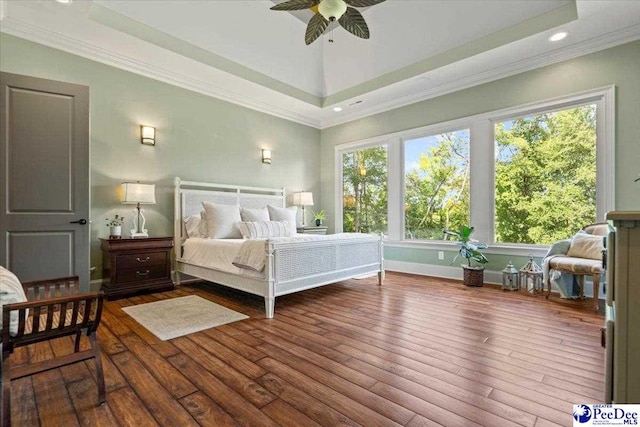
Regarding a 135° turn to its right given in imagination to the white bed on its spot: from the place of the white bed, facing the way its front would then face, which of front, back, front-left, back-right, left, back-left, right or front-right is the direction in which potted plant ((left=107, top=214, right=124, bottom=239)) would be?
front

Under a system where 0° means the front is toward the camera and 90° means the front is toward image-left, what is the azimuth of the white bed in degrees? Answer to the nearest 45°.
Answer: approximately 315°

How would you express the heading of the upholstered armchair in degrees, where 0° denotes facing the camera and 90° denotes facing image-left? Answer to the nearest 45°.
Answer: approximately 45°

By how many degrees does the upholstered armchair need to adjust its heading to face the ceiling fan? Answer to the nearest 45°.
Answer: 0° — it already faces it

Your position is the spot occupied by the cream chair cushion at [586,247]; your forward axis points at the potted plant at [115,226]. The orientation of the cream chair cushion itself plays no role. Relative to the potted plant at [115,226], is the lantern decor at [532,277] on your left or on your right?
right

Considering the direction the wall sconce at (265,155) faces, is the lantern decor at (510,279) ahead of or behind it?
ahead

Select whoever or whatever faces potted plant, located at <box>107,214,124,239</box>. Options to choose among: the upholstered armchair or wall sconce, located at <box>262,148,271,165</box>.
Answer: the upholstered armchair

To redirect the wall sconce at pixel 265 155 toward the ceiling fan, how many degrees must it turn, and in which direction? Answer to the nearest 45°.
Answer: approximately 45° to its right

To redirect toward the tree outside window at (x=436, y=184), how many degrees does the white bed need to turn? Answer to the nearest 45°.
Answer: approximately 45° to its left

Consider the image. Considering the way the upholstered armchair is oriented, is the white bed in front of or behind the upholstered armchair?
in front

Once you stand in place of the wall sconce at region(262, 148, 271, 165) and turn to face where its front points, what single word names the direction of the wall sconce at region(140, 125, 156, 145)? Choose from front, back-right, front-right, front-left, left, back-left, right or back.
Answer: right

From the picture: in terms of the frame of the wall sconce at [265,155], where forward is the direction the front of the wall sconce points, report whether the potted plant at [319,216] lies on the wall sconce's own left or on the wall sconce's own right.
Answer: on the wall sconce's own left
